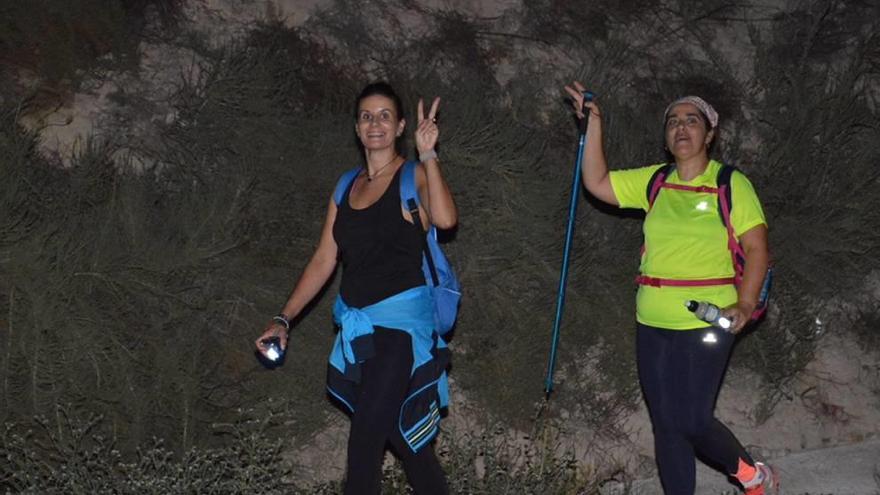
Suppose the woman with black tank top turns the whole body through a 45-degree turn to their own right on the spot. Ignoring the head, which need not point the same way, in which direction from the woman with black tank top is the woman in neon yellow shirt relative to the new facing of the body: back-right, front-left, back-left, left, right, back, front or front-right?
back

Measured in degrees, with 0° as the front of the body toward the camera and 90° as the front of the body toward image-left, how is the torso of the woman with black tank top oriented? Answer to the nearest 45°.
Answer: approximately 45°
